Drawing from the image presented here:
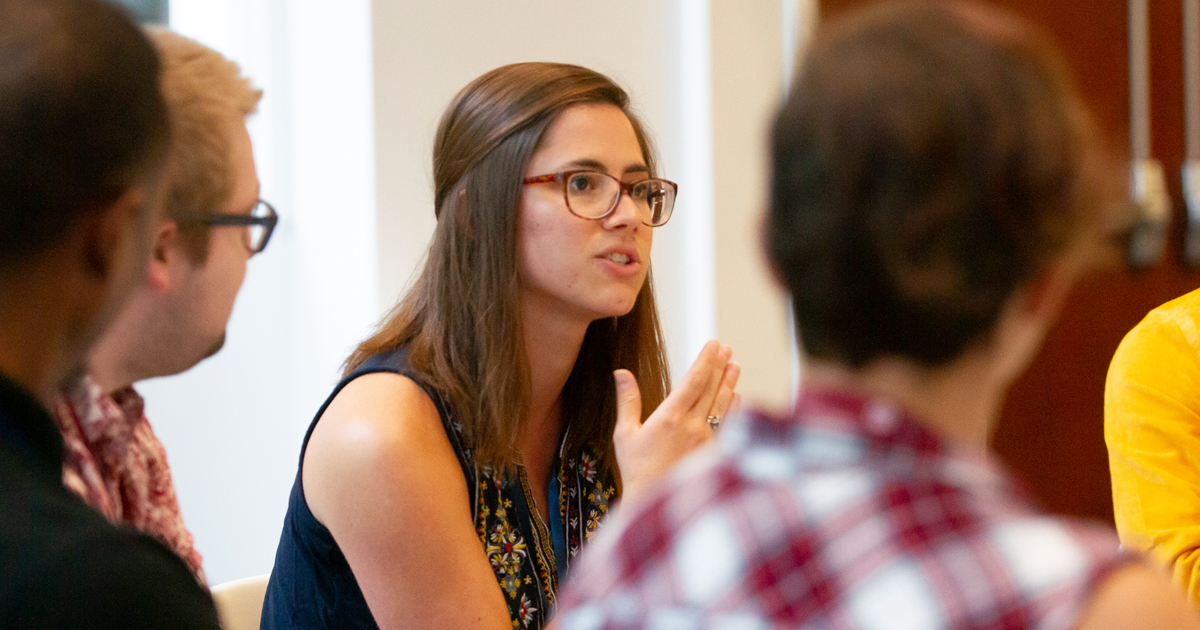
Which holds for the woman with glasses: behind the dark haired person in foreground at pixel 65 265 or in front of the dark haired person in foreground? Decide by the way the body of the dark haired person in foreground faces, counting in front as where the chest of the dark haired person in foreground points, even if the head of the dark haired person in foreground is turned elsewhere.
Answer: in front

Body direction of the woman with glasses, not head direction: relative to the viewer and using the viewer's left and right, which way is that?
facing the viewer and to the right of the viewer

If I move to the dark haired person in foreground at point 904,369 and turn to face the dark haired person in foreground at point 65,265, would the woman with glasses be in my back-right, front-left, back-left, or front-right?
front-right

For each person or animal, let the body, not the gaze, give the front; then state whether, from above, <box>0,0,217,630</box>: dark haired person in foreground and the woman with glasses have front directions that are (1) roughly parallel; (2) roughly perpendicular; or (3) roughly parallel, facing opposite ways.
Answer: roughly perpendicular

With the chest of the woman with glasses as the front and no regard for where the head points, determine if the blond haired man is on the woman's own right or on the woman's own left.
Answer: on the woman's own right

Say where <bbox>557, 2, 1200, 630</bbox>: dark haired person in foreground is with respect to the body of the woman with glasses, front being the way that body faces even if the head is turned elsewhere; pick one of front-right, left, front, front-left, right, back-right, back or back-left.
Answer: front-right

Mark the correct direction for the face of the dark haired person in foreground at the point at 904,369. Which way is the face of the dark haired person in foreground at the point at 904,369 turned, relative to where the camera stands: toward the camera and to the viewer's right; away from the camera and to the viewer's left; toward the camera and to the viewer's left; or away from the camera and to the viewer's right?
away from the camera and to the viewer's left

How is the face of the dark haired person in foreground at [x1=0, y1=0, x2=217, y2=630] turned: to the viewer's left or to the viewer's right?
to the viewer's right

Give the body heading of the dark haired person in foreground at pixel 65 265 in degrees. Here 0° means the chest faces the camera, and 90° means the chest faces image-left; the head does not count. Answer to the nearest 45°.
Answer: approximately 225°

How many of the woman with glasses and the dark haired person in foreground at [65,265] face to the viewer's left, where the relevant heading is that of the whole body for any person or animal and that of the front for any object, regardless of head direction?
0

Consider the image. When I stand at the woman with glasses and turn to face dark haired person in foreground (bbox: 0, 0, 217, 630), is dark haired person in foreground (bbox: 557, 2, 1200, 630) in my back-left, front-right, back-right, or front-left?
front-left

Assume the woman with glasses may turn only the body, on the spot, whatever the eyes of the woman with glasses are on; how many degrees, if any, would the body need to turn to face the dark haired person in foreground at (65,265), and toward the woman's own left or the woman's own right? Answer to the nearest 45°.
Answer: approximately 45° to the woman's own right
